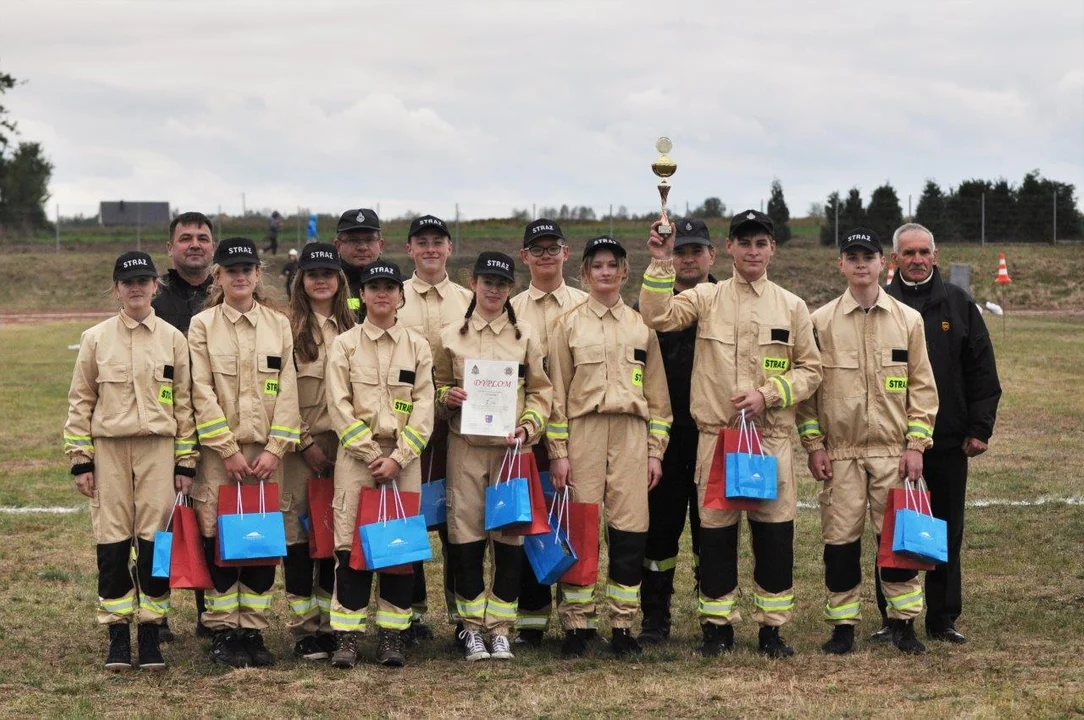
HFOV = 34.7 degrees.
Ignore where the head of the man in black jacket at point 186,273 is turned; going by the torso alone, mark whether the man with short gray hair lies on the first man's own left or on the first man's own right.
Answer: on the first man's own left

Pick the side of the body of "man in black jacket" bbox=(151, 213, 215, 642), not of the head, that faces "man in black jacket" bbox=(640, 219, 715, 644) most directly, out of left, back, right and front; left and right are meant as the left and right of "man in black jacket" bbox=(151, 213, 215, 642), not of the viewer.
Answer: left

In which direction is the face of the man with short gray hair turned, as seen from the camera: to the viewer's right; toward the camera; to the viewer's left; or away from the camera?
toward the camera

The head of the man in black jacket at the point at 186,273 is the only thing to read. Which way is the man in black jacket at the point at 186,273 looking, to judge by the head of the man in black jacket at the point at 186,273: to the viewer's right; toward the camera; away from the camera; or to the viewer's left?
toward the camera

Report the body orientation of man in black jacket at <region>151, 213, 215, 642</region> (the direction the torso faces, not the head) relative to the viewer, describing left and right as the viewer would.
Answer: facing the viewer

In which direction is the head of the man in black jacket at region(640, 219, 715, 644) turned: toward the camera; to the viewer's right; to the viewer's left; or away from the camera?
toward the camera
